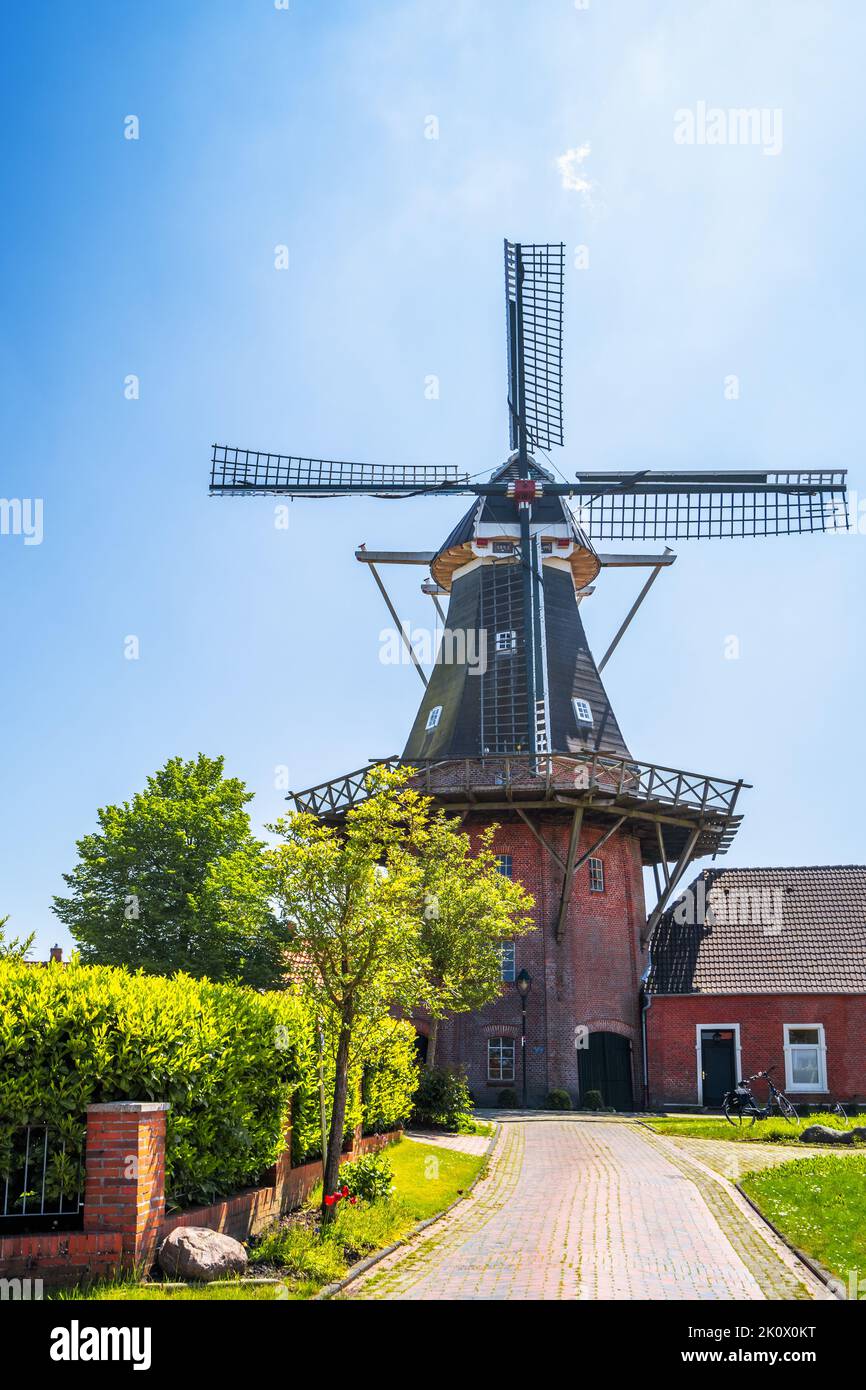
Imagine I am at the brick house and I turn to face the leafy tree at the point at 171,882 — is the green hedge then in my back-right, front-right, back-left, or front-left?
front-left

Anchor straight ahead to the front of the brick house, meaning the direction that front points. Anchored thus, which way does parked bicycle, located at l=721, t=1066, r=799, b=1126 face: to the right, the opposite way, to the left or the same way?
to the left

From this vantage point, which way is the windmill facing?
toward the camera

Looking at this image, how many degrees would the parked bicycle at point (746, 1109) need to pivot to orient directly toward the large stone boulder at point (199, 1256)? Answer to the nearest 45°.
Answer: approximately 90° to its right

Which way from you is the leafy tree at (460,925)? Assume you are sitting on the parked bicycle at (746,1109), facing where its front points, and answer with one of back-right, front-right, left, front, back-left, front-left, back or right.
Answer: back-right

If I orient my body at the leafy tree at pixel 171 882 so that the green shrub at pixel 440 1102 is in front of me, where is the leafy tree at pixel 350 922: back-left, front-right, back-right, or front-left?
front-right

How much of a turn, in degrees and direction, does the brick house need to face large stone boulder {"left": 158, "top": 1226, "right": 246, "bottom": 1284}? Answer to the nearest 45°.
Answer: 0° — it already faces it

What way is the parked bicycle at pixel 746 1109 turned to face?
to the viewer's right

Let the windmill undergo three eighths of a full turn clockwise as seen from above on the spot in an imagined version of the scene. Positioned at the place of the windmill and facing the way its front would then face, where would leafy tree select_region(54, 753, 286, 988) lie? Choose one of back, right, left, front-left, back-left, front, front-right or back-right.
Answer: left

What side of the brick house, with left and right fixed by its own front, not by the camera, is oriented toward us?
front
